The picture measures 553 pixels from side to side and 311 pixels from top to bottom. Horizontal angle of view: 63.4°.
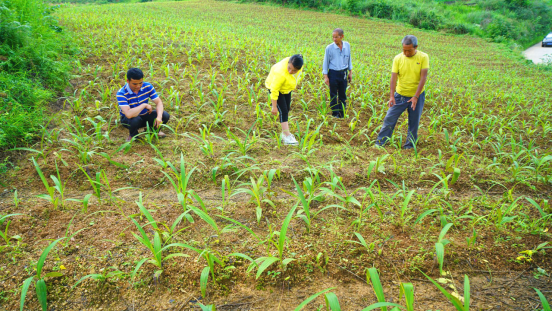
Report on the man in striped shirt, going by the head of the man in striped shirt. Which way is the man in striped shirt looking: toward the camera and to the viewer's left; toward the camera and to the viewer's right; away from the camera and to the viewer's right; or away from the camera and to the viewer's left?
toward the camera and to the viewer's right

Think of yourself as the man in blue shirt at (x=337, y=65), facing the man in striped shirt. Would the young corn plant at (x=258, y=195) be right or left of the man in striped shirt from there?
left

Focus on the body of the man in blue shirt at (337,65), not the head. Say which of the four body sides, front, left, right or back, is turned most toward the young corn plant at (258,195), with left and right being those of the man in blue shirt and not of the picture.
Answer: front

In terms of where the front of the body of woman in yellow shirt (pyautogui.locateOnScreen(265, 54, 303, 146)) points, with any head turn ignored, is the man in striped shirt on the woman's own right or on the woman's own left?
on the woman's own right

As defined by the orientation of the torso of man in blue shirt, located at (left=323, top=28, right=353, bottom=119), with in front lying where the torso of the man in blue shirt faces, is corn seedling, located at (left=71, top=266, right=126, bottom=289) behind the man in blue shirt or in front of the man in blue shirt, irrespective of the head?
in front

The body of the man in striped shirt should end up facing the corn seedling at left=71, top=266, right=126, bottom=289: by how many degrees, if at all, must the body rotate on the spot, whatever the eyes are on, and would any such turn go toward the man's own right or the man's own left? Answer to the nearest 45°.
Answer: approximately 45° to the man's own right

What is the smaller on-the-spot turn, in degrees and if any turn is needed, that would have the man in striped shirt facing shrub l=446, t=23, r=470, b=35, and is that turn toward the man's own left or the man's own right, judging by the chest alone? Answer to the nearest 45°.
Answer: approximately 90° to the man's own left

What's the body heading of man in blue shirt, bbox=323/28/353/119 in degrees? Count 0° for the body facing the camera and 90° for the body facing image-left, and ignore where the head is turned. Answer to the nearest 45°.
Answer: approximately 0°

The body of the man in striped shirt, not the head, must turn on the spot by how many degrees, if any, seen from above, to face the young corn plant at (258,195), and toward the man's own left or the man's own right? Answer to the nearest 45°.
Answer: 0° — they already face it

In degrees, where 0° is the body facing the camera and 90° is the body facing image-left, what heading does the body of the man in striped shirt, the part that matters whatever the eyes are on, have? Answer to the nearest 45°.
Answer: approximately 315°
